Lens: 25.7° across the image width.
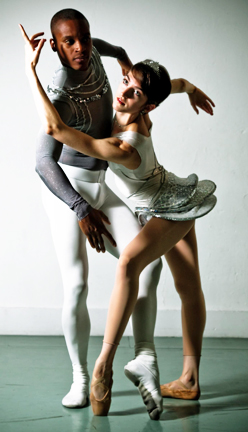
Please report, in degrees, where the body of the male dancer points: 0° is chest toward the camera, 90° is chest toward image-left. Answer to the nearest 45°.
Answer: approximately 315°

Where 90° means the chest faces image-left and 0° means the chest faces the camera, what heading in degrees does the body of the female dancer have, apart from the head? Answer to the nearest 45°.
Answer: approximately 90°
